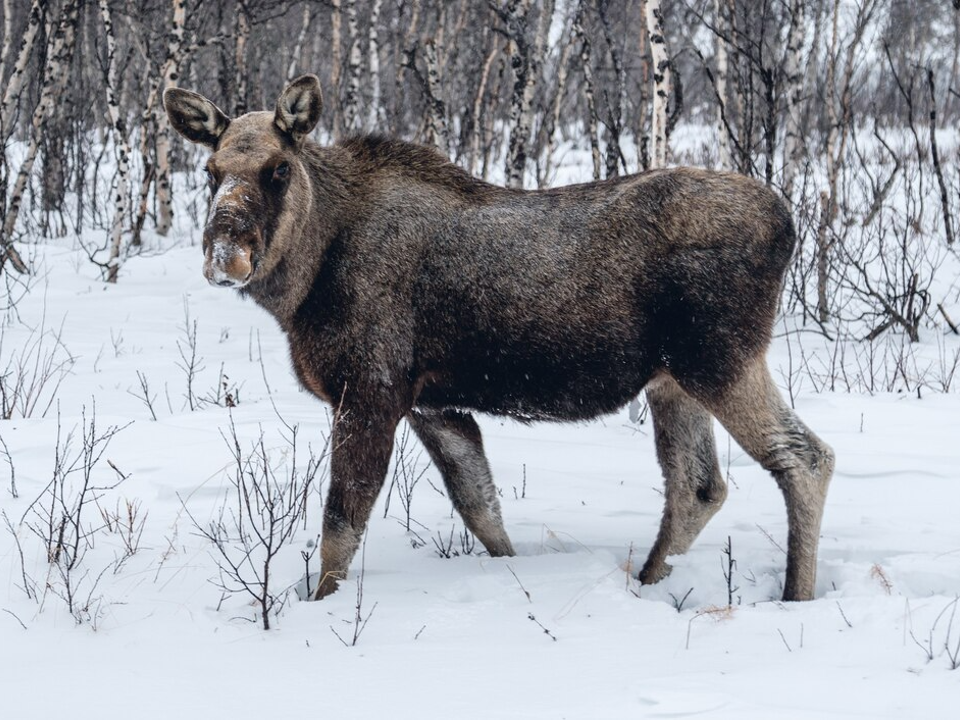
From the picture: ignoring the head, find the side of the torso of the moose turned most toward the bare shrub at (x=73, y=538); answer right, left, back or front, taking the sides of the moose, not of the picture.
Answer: front

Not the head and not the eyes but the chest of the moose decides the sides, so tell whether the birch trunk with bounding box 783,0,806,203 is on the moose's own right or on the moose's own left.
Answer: on the moose's own right

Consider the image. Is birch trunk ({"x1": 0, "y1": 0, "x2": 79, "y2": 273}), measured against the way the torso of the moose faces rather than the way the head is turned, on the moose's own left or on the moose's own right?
on the moose's own right

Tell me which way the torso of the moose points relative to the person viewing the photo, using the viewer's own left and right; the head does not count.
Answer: facing to the left of the viewer

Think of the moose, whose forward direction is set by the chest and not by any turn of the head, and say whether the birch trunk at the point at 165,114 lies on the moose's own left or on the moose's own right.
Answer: on the moose's own right

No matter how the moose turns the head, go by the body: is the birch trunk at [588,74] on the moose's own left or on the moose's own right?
on the moose's own right

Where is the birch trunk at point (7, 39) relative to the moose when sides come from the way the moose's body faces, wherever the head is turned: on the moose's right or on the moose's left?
on the moose's right

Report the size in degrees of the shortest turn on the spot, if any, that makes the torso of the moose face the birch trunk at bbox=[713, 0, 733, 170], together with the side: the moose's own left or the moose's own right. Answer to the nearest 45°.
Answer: approximately 90° to the moose's own right

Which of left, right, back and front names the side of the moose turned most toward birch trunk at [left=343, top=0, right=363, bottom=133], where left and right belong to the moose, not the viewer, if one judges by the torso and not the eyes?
right

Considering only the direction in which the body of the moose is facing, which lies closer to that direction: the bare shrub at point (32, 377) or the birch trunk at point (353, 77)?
the bare shrub

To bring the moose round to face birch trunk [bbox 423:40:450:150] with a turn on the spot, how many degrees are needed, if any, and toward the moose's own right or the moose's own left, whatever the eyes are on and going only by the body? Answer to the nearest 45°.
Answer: approximately 90° to the moose's own right

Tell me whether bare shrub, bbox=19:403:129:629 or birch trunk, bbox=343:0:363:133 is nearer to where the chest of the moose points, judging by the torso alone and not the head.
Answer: the bare shrub
